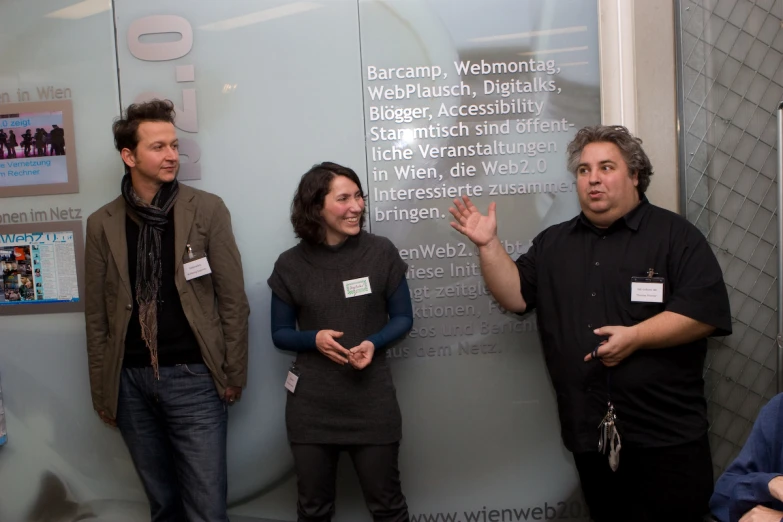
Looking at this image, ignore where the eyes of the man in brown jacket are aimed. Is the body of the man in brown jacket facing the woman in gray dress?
no

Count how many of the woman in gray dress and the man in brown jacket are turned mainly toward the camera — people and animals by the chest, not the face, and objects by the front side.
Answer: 2

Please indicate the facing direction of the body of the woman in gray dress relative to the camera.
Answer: toward the camera

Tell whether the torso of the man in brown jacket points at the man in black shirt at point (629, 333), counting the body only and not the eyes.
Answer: no

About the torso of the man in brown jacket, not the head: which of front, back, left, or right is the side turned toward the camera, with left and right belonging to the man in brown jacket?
front

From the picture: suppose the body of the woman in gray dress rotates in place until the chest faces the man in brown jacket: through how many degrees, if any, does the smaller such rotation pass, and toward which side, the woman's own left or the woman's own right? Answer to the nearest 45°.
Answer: approximately 90° to the woman's own right

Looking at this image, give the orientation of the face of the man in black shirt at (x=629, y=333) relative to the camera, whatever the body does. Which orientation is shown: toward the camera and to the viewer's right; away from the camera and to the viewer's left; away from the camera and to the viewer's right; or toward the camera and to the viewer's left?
toward the camera and to the viewer's left

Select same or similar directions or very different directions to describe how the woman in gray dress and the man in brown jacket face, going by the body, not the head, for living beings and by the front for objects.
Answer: same or similar directions

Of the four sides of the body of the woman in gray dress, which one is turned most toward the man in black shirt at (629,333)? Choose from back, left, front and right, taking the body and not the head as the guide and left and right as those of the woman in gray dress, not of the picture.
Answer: left

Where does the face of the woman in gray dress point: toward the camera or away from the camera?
toward the camera

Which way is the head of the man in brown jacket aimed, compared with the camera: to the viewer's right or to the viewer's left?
to the viewer's right
